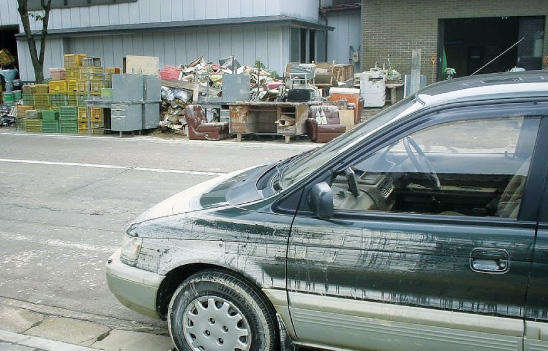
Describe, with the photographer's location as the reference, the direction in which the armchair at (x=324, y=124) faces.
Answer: facing the viewer

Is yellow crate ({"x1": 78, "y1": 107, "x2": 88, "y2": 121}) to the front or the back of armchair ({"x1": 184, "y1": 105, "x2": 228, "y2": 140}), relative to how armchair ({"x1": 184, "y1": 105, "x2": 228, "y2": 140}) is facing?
to the back

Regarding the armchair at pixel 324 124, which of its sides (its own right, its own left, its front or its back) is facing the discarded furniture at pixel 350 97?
back

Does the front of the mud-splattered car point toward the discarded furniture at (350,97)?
no

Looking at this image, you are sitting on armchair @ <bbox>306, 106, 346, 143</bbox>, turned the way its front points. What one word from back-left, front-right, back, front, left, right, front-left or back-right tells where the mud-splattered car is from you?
front

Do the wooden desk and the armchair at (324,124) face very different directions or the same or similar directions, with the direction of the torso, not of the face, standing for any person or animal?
same or similar directions

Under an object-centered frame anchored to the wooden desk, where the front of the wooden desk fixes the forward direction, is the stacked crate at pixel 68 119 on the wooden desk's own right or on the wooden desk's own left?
on the wooden desk's own right

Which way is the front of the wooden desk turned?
toward the camera

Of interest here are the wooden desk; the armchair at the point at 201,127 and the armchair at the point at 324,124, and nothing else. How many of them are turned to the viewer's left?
0

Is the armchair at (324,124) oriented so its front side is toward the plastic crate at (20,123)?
no

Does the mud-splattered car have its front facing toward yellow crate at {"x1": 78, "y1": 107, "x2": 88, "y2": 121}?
no

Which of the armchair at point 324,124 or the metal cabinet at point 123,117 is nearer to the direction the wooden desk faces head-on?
the armchair

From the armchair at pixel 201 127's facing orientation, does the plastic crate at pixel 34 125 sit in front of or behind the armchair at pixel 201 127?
behind

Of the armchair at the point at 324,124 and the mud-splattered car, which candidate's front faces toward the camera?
the armchair

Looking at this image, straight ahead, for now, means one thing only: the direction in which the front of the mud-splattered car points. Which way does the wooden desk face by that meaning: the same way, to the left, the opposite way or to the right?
to the left

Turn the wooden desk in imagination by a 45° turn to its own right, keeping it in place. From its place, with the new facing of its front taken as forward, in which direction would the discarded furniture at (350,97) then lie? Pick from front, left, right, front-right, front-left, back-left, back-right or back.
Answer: back
